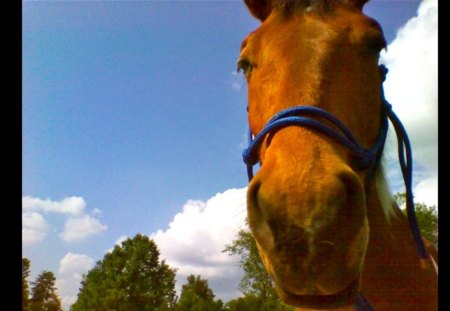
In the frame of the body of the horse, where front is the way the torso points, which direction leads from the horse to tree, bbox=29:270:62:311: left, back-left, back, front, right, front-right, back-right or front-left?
back-right

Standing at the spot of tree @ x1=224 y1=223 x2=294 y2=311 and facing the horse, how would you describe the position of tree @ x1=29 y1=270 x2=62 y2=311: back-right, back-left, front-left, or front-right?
back-right

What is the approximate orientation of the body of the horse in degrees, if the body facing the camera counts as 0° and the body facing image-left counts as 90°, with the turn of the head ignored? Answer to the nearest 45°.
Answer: approximately 0°

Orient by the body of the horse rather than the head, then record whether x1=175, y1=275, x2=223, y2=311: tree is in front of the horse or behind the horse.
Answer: behind

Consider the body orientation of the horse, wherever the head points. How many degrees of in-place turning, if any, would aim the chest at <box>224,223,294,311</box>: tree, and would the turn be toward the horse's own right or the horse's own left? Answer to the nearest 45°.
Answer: approximately 180°

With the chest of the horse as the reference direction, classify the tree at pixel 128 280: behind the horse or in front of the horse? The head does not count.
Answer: behind
